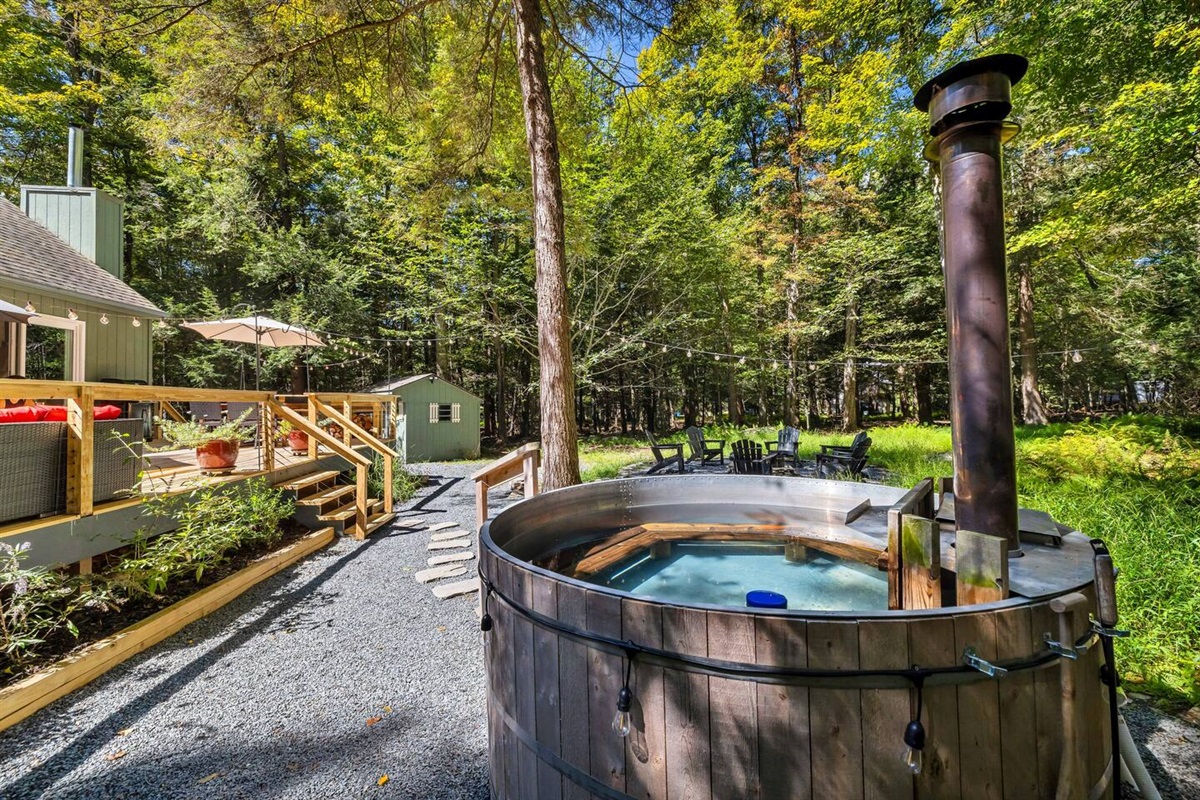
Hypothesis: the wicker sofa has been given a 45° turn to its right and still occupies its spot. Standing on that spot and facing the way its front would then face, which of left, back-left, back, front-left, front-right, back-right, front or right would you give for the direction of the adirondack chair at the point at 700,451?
right

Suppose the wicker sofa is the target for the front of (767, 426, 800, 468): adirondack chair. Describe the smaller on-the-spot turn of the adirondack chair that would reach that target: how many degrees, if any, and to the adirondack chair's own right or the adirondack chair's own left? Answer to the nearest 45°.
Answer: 0° — it already faces it

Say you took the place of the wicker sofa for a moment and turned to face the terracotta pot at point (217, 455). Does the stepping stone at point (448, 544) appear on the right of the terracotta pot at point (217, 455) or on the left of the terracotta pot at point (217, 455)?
right

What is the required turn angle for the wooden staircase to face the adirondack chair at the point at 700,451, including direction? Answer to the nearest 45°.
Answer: approximately 45° to its left

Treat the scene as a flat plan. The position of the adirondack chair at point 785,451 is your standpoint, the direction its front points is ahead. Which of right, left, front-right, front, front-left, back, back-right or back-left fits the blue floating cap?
front-left

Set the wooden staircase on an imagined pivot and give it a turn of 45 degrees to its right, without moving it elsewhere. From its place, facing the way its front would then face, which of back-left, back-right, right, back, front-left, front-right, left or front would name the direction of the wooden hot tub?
front

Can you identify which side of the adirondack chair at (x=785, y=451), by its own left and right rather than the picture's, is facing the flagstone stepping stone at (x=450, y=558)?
front

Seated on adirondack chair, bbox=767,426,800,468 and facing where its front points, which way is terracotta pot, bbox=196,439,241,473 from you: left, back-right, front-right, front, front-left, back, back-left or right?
front

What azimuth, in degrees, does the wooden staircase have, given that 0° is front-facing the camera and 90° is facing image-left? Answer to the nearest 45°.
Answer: approximately 315°

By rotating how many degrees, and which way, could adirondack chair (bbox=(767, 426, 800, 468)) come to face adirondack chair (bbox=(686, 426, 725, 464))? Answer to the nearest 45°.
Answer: approximately 45° to its right

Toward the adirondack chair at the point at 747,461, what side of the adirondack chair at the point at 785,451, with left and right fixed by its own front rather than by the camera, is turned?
front
